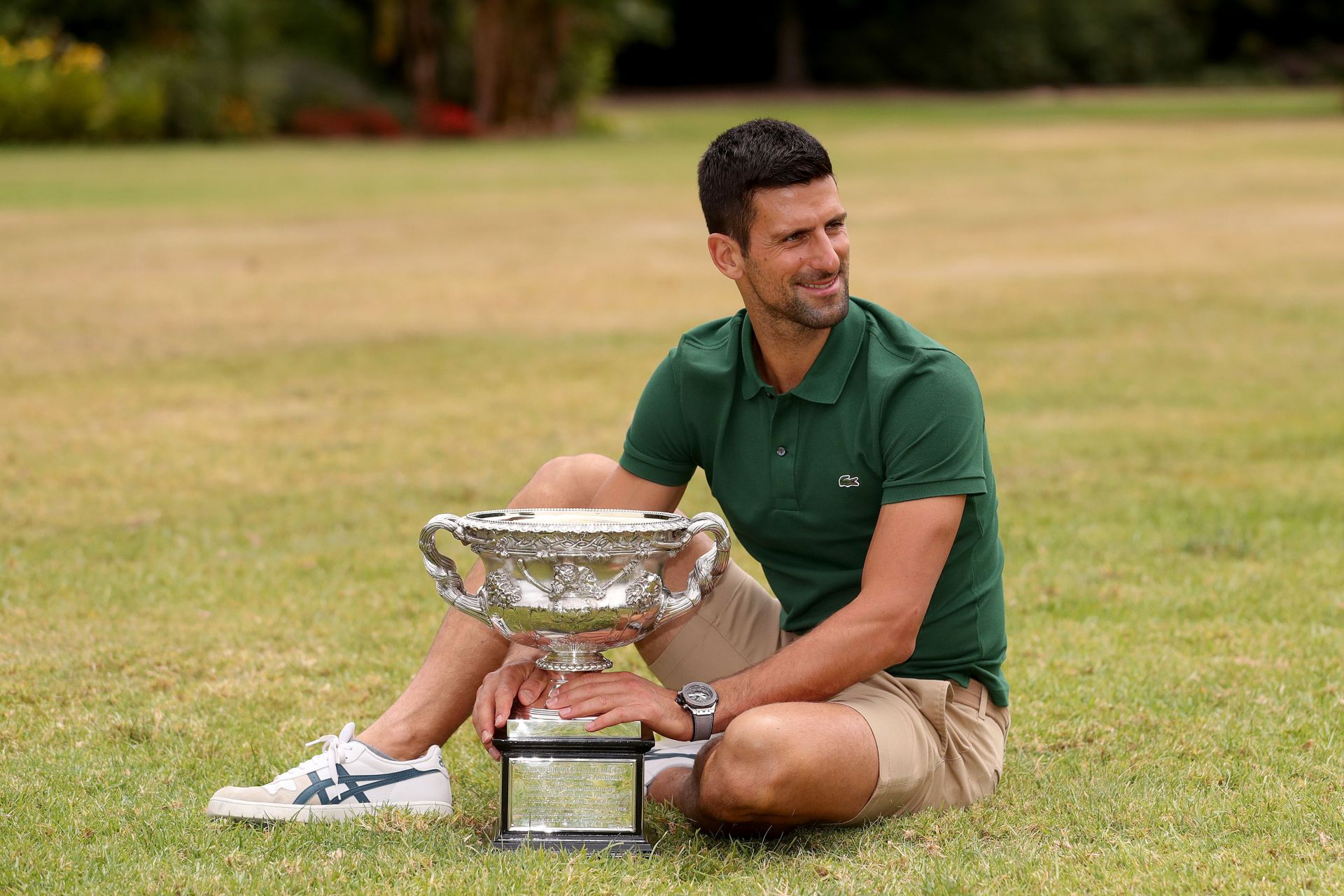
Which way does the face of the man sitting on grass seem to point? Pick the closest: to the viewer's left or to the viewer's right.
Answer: to the viewer's right

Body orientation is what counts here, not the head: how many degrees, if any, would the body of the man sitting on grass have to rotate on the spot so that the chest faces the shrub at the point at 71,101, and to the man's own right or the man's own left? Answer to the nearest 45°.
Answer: approximately 135° to the man's own right

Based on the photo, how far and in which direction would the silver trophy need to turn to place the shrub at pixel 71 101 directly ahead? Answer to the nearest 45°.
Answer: approximately 180°

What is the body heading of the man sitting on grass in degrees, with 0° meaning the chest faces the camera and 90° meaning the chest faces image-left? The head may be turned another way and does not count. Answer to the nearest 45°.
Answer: approximately 45°

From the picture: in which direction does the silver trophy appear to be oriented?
toward the camera
